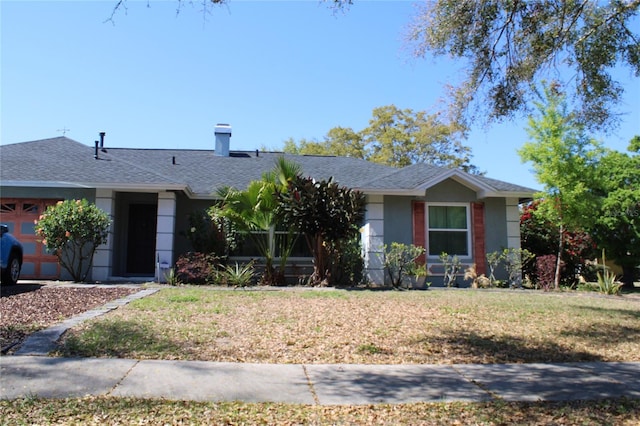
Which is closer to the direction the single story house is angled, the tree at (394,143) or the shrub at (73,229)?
the shrub

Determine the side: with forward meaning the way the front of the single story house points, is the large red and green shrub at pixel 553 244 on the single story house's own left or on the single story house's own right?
on the single story house's own left

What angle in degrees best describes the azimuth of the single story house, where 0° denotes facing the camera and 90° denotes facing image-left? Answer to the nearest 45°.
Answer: approximately 0°

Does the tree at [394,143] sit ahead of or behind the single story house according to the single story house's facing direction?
behind

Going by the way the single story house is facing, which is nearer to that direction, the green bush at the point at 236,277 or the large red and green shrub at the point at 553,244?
the green bush

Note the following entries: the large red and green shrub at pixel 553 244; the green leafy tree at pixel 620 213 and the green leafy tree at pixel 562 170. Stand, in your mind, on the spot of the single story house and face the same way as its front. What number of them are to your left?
3

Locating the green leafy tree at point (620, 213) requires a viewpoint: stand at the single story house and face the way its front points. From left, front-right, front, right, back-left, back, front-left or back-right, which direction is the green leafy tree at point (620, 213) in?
left

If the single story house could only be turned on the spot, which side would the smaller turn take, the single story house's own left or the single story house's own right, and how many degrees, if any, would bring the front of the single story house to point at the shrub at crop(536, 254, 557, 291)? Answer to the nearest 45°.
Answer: approximately 90° to the single story house's own left

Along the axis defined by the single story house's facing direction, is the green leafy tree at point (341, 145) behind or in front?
behind

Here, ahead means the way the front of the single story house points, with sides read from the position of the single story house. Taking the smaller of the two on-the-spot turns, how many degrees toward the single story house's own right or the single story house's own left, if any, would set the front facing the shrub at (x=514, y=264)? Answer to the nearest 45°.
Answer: approximately 90° to the single story house's own left

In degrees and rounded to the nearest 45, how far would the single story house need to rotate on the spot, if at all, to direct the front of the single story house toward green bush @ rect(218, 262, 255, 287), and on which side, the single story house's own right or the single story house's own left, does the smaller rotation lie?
approximately 45° to the single story house's own left
